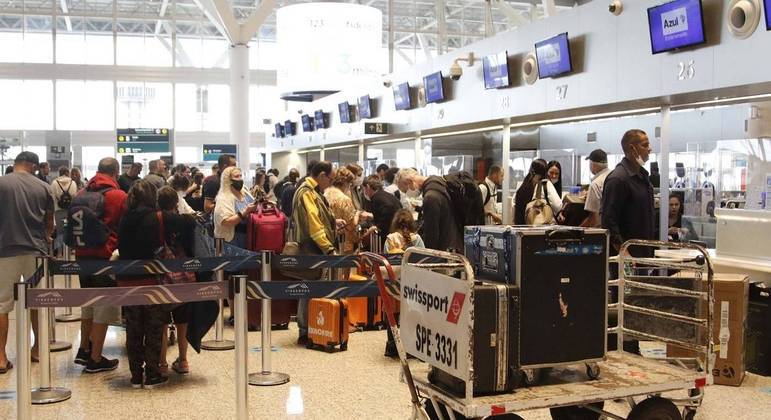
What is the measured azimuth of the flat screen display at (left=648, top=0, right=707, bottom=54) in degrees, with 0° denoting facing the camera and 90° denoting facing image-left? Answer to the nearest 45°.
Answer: approximately 45°

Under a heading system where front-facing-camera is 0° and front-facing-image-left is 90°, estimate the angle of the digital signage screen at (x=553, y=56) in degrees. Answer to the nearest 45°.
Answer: approximately 45°

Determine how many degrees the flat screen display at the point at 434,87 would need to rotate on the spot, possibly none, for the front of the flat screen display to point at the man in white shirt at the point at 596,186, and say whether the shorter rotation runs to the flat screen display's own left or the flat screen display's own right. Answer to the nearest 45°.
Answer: approximately 45° to the flat screen display's own left

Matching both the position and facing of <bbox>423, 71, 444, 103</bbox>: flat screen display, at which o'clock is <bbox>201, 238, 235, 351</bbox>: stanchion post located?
The stanchion post is roughly at 11 o'clock from the flat screen display.

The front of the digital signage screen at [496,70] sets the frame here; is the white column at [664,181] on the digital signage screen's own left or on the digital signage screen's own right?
on the digital signage screen's own left

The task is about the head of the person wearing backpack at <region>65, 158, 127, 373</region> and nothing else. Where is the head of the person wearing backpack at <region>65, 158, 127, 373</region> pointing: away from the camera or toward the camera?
away from the camera

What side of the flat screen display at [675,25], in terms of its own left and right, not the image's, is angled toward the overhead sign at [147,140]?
right

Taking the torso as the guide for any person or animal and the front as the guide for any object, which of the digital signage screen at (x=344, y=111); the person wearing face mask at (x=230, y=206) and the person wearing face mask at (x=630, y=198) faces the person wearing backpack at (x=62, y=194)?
the digital signage screen

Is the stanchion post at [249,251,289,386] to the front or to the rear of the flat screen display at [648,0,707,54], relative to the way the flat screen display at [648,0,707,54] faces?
to the front

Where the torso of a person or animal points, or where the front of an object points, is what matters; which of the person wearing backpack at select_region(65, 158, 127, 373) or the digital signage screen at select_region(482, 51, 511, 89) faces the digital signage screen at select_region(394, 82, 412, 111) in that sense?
the person wearing backpack

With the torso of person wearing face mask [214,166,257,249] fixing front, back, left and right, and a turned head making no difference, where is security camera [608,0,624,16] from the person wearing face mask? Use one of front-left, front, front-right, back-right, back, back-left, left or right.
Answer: front-left
